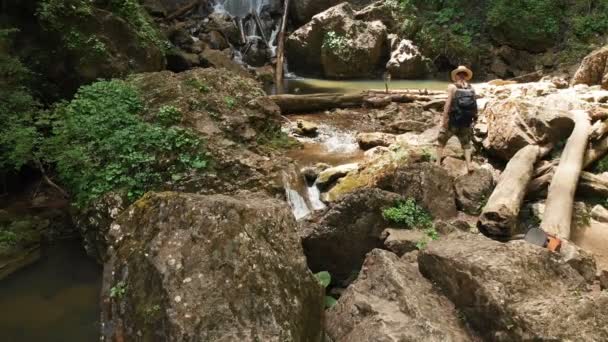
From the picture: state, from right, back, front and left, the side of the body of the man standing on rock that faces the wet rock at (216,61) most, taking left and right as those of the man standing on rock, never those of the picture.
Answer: front

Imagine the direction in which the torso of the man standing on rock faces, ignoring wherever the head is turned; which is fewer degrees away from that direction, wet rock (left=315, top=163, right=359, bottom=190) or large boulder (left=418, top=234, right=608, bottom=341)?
the wet rock

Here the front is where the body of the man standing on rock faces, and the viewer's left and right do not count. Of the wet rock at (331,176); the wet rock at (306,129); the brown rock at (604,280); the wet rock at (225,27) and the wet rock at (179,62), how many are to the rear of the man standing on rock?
1

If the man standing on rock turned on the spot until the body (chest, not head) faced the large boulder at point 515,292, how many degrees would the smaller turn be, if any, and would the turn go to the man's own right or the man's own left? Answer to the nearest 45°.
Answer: approximately 135° to the man's own left

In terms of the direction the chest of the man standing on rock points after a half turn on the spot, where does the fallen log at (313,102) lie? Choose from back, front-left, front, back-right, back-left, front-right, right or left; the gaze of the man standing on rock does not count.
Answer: back

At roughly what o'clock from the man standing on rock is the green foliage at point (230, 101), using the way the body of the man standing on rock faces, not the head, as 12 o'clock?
The green foliage is roughly at 10 o'clock from the man standing on rock.

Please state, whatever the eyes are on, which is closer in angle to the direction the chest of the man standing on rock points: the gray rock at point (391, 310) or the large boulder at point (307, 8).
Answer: the large boulder

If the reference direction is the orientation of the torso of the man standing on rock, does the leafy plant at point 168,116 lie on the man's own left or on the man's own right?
on the man's own left

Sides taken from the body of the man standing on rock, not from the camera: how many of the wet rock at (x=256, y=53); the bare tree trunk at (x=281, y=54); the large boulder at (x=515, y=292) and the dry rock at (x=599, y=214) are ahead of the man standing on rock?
2

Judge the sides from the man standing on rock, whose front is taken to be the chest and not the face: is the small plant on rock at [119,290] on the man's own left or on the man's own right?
on the man's own left

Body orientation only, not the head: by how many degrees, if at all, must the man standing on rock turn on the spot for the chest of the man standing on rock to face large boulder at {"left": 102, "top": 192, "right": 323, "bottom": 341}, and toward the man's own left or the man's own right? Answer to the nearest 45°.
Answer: approximately 135° to the man's own left

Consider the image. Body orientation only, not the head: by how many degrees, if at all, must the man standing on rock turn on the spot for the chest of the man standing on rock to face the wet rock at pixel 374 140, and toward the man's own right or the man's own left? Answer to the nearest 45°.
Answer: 0° — they already face it

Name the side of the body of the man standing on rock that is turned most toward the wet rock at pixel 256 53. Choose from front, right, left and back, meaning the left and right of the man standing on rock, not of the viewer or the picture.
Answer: front

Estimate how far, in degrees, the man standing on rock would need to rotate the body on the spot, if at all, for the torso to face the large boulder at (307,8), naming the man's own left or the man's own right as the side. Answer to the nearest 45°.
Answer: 0° — they already face it

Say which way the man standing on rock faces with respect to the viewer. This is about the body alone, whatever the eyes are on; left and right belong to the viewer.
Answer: facing away from the viewer and to the left of the viewer

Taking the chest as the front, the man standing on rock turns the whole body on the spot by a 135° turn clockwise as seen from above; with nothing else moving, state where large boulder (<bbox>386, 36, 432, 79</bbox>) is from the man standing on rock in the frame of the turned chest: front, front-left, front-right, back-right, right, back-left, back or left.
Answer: left

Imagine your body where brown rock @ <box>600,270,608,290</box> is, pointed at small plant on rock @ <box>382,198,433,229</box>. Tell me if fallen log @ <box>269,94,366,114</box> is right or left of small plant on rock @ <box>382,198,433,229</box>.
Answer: right
